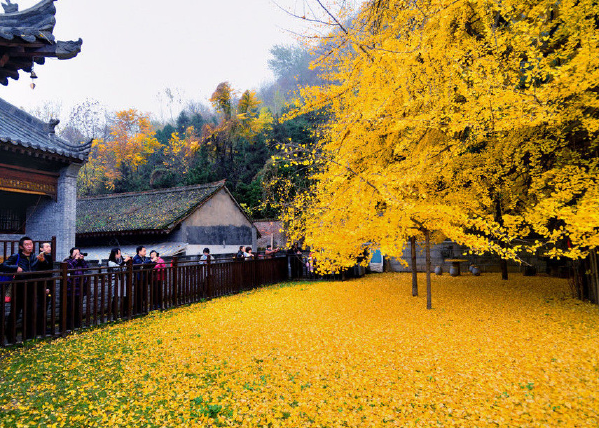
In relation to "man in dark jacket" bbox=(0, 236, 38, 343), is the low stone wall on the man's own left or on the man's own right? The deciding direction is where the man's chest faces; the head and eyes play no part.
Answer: on the man's own left

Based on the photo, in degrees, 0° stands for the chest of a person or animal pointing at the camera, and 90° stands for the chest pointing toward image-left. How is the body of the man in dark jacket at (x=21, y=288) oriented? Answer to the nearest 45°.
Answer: approximately 315°

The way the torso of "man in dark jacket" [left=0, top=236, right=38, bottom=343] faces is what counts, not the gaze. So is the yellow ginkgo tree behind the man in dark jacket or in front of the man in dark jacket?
in front

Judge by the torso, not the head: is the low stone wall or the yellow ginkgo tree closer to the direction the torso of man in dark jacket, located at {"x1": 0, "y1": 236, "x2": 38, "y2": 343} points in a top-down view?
the yellow ginkgo tree
